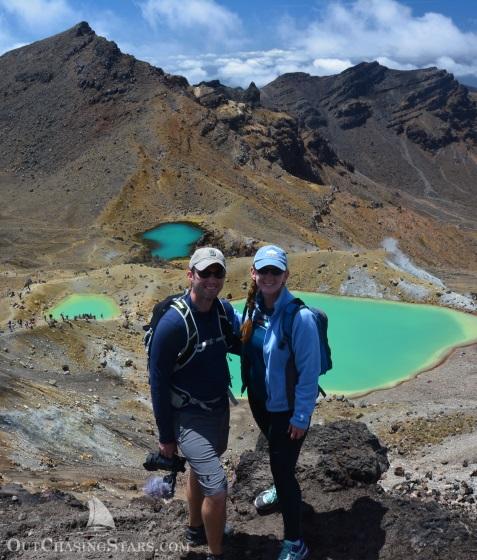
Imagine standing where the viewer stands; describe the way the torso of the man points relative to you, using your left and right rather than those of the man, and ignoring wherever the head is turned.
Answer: facing the viewer and to the right of the viewer

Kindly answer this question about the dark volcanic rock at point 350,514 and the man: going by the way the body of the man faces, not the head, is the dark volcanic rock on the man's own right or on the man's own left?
on the man's own left

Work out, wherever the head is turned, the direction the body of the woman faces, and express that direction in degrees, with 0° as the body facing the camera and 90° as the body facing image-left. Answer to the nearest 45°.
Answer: approximately 45°

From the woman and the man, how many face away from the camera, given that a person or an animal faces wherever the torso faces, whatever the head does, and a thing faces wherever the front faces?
0
